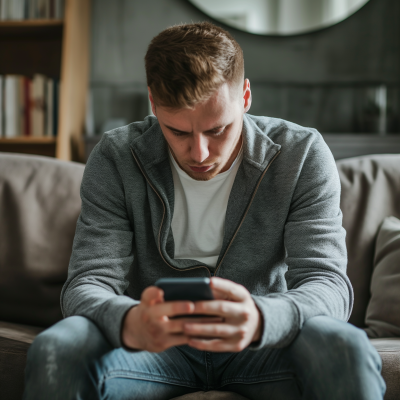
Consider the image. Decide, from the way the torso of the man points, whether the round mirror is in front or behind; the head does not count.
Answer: behind

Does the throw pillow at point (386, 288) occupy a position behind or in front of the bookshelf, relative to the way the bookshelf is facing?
in front

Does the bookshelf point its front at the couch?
yes

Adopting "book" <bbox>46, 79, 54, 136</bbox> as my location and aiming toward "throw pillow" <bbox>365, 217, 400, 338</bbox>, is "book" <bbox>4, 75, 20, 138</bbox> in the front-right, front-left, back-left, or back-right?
back-right

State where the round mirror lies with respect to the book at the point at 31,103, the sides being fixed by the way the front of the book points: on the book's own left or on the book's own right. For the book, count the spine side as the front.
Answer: on the book's own left
